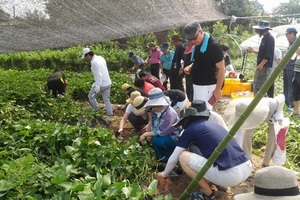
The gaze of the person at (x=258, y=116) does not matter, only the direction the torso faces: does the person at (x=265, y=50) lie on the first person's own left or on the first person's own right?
on the first person's own right

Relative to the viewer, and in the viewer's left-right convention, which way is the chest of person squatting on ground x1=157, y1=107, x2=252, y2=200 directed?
facing to the left of the viewer

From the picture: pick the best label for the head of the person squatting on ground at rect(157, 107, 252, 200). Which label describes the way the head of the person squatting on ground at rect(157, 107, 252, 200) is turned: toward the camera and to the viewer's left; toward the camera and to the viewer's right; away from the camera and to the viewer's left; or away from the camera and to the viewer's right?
away from the camera and to the viewer's left

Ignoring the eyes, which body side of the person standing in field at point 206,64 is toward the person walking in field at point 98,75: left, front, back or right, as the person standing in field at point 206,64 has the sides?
right

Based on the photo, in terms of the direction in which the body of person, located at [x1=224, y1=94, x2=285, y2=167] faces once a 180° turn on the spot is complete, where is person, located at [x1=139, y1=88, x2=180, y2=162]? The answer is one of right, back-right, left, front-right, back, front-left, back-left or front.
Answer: back

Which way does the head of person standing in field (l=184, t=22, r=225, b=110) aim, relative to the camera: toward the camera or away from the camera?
toward the camera

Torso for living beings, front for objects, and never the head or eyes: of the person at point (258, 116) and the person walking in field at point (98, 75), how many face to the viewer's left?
2

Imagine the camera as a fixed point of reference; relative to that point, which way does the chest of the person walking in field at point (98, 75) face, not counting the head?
to the viewer's left

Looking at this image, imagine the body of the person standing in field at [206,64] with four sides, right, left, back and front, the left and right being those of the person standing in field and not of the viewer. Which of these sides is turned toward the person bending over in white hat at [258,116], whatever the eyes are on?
left
